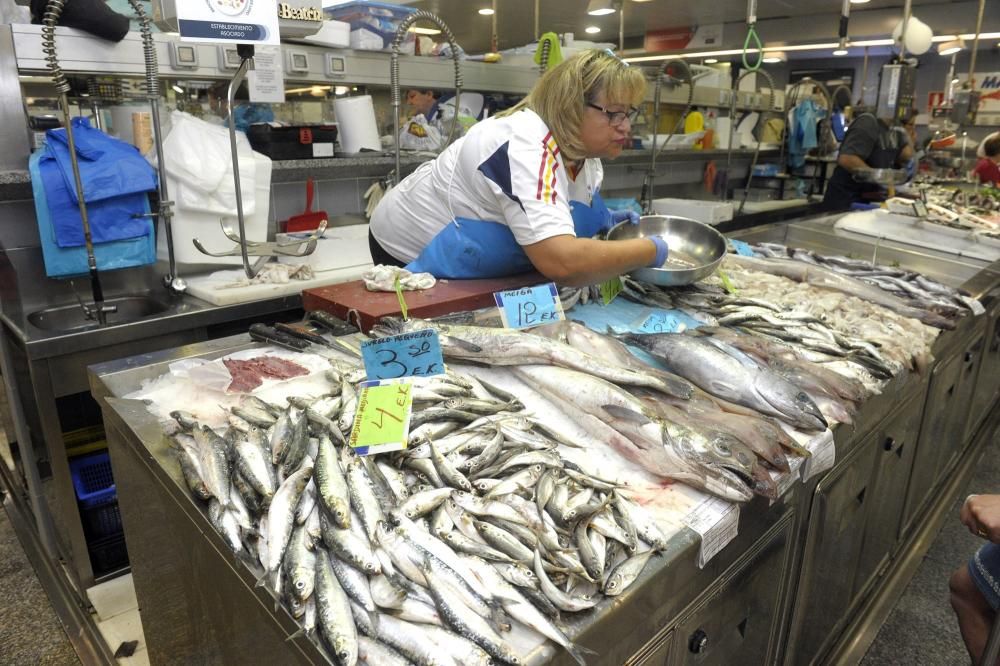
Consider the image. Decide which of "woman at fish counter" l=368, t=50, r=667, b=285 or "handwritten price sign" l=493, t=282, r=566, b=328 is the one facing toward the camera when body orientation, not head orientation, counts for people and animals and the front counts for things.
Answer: the handwritten price sign

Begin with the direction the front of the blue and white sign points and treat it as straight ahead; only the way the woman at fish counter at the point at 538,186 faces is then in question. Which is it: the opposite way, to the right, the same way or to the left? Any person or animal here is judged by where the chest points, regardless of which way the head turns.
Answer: to the left

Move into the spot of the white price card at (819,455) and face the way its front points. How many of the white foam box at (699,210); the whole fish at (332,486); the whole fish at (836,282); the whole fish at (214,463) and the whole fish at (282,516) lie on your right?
3

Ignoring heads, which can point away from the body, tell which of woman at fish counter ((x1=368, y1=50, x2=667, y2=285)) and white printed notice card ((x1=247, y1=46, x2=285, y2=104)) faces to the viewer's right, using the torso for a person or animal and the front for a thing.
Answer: the woman at fish counter

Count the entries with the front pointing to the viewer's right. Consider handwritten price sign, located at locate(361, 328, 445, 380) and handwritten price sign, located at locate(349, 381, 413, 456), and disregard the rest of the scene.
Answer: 0

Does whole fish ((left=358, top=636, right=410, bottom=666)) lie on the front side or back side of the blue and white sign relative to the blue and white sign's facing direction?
on the front side

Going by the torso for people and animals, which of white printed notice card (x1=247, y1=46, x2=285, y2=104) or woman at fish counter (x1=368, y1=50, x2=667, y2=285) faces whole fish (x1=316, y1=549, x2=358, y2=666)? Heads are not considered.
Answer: the white printed notice card

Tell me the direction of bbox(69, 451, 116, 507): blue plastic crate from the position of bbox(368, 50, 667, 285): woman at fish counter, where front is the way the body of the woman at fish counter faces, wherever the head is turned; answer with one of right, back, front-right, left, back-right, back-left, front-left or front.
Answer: back

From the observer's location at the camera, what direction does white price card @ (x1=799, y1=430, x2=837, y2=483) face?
facing the viewer and to the right of the viewer

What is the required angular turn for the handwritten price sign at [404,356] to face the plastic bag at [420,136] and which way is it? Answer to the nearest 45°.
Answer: approximately 180°

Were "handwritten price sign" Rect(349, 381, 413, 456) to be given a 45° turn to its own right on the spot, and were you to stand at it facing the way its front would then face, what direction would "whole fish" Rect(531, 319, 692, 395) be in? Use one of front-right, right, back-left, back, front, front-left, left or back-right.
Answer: back

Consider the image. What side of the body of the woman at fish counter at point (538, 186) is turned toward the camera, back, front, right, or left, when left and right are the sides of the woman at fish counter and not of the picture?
right

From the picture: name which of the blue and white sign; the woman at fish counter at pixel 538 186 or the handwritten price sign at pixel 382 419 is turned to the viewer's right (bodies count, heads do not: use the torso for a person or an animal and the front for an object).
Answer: the woman at fish counter

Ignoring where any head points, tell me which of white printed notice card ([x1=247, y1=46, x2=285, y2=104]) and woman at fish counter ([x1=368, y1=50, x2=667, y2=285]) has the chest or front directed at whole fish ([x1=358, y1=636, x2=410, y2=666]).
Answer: the white printed notice card

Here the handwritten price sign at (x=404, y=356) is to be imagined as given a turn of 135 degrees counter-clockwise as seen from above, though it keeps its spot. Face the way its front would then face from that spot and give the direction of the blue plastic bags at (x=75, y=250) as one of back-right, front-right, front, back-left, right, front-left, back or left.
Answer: left

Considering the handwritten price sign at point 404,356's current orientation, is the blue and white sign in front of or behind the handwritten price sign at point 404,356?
behind

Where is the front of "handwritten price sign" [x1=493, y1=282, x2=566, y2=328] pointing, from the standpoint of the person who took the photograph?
facing the viewer

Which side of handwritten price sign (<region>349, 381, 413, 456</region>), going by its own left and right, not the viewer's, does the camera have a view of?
front
